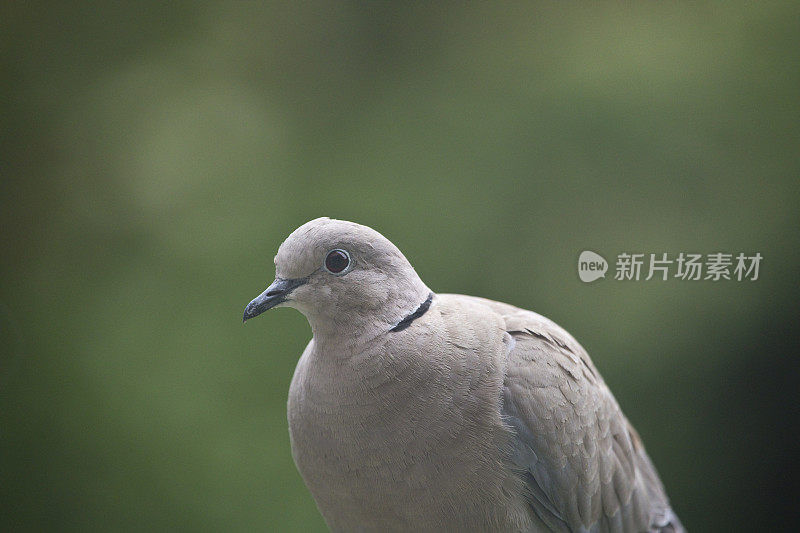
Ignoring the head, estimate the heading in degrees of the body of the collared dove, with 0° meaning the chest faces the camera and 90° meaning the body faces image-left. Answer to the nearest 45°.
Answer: approximately 45°
